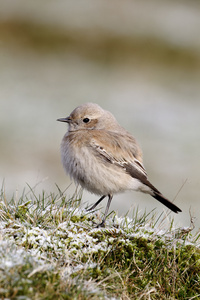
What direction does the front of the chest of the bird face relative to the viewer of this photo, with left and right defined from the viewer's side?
facing to the left of the viewer
